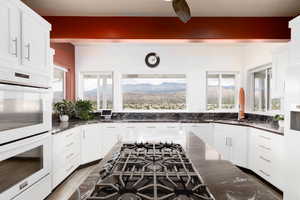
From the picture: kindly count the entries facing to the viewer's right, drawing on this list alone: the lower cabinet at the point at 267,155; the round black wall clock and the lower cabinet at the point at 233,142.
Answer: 0

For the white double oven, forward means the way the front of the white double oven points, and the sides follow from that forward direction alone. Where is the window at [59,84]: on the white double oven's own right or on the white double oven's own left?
on the white double oven's own left

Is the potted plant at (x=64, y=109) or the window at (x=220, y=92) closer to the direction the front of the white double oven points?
the window

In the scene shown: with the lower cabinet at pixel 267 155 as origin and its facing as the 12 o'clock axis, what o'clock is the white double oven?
The white double oven is roughly at 12 o'clock from the lower cabinet.

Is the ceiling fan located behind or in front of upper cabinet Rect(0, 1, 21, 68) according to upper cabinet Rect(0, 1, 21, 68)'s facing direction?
in front

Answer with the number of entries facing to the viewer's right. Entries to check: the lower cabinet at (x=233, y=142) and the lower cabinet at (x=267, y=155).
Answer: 0

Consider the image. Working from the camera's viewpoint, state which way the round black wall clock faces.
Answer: facing the viewer

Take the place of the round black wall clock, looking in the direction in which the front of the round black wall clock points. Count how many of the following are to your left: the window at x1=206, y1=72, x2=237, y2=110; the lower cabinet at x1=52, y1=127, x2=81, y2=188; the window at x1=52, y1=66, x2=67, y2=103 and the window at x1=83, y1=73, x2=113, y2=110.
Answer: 1

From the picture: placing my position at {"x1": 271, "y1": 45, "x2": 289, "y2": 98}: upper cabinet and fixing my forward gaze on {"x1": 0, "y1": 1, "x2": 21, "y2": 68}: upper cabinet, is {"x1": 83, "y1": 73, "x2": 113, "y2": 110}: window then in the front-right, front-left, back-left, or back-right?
front-right

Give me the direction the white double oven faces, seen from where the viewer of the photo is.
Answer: facing the viewer and to the right of the viewer

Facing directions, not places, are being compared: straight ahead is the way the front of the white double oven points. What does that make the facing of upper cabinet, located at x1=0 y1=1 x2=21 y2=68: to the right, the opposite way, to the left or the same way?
the same way

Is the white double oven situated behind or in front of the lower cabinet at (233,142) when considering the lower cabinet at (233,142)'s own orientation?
in front

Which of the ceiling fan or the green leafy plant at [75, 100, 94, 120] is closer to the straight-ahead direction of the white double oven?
the ceiling fan
